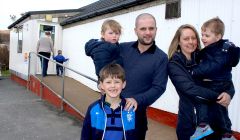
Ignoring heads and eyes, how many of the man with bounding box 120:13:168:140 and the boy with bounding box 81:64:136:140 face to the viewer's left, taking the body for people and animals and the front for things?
0

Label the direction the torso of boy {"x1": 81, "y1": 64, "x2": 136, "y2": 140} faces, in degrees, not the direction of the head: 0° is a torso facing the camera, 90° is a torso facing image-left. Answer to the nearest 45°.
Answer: approximately 0°

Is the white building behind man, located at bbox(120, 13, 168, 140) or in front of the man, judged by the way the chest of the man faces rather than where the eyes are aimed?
behind

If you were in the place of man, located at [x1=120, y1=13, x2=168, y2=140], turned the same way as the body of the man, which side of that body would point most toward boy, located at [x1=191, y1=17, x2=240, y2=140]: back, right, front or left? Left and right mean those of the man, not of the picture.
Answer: left

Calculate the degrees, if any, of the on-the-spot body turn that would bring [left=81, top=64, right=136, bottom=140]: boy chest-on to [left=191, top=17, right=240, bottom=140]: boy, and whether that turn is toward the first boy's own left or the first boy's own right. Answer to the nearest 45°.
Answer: approximately 90° to the first boy's own left

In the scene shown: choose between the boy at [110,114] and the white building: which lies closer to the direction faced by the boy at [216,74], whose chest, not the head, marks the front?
the boy

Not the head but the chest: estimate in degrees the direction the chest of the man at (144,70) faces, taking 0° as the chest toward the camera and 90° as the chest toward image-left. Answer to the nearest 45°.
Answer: approximately 0°
